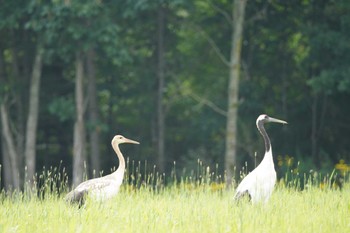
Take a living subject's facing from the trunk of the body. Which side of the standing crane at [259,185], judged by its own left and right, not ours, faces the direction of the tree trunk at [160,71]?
left

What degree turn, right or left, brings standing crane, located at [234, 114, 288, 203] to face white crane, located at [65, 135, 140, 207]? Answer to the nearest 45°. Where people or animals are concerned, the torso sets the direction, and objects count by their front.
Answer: approximately 180°

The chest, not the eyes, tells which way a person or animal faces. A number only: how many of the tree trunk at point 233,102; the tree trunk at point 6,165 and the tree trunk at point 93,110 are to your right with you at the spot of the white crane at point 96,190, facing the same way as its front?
0

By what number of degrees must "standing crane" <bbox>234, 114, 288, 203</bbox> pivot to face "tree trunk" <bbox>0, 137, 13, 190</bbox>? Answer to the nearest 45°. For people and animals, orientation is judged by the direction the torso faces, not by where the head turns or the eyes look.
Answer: approximately 135° to its left

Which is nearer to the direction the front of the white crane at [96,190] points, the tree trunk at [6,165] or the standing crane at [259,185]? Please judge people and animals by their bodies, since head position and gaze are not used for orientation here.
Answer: the standing crane

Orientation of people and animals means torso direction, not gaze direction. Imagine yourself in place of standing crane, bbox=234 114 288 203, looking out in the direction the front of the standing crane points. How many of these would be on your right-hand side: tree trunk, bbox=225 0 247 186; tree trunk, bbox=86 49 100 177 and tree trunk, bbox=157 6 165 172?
0

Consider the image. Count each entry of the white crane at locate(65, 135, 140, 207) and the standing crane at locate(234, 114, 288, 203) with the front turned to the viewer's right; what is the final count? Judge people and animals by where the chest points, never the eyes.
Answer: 2

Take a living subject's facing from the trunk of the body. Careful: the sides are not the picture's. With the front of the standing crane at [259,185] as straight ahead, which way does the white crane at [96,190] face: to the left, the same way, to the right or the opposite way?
the same way

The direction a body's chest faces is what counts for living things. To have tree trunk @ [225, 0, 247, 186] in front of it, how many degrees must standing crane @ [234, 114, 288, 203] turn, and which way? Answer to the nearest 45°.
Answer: approximately 90° to its left

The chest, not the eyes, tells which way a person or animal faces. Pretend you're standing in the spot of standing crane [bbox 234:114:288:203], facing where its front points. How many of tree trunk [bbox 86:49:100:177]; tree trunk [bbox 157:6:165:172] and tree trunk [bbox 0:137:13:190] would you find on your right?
0

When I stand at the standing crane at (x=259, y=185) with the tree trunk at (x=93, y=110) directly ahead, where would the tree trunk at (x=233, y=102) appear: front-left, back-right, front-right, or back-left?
front-right

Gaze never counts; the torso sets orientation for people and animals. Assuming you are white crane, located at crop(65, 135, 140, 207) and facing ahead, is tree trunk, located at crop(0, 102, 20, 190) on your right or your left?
on your left

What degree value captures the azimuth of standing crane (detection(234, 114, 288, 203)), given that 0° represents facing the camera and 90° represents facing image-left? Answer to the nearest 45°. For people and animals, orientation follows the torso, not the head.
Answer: approximately 270°

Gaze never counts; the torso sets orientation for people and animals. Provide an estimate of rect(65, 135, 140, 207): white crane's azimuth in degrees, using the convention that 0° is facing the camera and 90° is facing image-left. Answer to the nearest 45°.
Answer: approximately 270°

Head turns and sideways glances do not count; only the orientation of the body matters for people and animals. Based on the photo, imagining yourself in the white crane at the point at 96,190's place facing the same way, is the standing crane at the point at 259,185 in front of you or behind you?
in front
